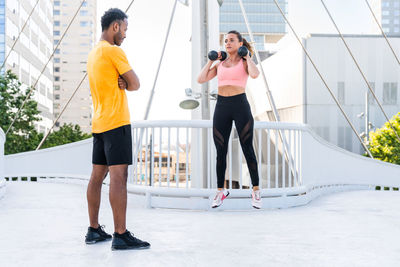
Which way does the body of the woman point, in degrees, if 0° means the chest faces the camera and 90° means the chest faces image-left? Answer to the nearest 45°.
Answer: approximately 0°

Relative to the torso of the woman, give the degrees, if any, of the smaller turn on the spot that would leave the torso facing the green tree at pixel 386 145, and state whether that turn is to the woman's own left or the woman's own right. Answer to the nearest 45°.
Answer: approximately 180°

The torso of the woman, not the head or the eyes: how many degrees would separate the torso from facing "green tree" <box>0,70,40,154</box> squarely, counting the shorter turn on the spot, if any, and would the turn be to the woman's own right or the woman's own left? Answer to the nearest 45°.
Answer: approximately 135° to the woman's own right

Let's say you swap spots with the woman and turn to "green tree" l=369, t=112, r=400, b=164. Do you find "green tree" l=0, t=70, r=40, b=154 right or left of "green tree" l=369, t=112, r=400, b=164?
left

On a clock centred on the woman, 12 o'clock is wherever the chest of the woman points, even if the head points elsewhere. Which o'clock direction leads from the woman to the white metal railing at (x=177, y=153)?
The white metal railing is roughly at 5 o'clock from the woman.

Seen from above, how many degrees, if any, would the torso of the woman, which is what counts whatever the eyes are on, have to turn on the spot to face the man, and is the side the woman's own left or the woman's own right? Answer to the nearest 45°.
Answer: approximately 45° to the woman's own right

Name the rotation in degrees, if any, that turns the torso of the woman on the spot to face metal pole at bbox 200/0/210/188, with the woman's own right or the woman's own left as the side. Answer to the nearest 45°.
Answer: approximately 180°

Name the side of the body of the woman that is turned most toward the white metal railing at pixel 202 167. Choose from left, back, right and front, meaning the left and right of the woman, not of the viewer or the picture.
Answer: back
